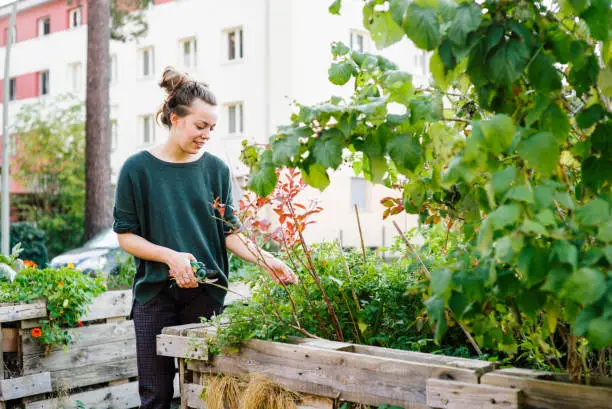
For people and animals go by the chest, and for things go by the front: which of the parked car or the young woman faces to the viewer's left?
the parked car

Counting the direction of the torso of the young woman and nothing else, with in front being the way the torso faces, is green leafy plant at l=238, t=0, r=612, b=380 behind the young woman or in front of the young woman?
in front

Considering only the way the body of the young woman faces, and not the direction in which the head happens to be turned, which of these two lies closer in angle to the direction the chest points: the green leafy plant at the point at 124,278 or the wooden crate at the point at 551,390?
the wooden crate

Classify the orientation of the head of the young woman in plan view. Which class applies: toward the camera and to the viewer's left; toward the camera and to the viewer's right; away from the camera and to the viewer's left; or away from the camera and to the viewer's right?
toward the camera and to the viewer's right

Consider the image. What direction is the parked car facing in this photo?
to the viewer's left

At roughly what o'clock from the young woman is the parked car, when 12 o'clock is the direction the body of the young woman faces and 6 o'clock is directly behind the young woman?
The parked car is roughly at 7 o'clock from the young woman.

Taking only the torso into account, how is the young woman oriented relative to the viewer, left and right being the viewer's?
facing the viewer and to the right of the viewer

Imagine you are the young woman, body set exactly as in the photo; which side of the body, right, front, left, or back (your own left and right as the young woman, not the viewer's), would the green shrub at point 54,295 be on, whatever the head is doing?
back

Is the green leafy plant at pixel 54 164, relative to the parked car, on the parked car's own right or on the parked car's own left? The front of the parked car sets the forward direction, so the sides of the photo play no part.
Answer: on the parked car's own right

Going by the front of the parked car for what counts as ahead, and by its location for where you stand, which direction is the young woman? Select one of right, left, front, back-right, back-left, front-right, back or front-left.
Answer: left

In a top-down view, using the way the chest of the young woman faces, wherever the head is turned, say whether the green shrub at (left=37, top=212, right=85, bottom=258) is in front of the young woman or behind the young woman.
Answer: behind

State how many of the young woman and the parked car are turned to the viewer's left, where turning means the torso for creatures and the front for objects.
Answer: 1

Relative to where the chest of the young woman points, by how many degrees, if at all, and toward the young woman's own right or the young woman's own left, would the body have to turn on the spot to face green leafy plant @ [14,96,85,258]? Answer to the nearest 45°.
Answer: approximately 135° to the young woman's own left
